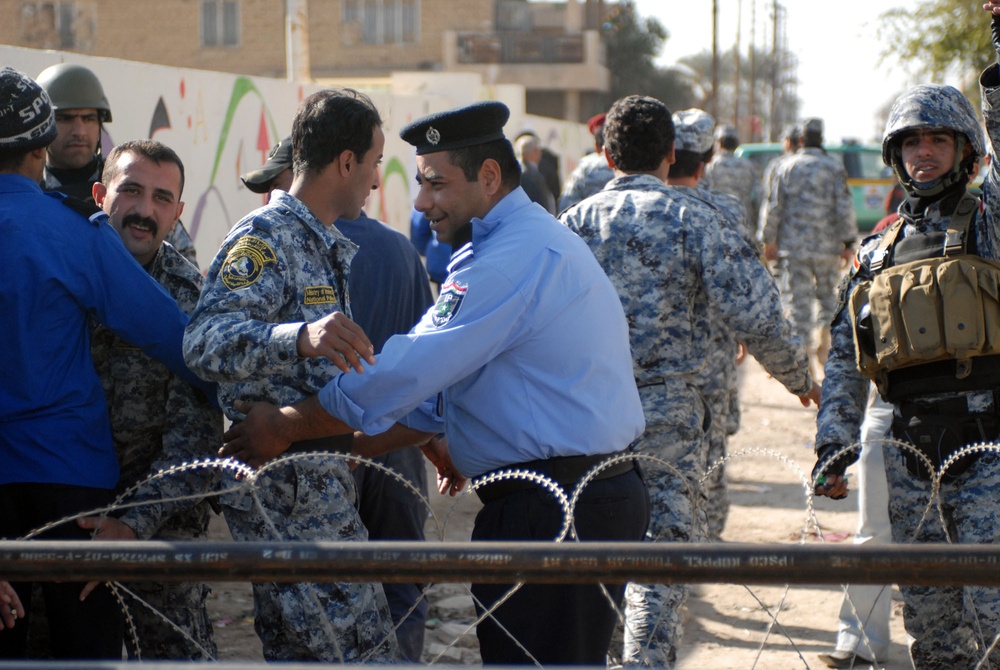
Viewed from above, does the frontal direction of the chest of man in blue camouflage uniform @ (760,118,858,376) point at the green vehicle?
yes

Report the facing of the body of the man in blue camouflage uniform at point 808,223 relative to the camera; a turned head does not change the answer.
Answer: away from the camera

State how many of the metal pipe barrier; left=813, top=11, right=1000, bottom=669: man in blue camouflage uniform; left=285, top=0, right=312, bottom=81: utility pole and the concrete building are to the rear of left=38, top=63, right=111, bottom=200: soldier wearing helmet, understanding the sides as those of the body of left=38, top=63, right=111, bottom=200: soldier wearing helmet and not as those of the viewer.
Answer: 2

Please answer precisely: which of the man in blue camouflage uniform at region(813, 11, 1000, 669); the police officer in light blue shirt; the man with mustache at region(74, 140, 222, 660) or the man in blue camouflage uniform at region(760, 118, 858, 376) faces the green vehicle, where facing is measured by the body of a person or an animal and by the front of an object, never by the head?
the man in blue camouflage uniform at region(760, 118, 858, 376)

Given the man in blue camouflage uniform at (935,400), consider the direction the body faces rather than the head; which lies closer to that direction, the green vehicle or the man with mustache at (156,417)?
the man with mustache

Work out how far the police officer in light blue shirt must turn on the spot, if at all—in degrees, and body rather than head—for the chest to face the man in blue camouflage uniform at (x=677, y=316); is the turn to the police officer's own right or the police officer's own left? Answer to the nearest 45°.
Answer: approximately 135° to the police officer's own right

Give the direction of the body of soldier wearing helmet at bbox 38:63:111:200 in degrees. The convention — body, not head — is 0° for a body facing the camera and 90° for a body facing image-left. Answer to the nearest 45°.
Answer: approximately 0°

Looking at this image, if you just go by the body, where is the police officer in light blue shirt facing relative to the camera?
to the viewer's left

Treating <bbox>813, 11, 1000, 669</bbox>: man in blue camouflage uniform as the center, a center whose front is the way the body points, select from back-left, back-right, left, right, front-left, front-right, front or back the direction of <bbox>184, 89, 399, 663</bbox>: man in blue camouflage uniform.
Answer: front-right

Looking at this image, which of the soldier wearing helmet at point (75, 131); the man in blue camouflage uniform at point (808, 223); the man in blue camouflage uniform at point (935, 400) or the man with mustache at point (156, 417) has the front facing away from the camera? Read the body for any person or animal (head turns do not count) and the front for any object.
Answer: the man in blue camouflage uniform at point (808, 223)

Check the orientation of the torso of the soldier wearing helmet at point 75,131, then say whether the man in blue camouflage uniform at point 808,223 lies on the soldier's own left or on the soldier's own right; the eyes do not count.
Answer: on the soldier's own left

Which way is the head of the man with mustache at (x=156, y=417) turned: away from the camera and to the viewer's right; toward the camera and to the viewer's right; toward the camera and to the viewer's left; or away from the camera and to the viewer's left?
toward the camera and to the viewer's right

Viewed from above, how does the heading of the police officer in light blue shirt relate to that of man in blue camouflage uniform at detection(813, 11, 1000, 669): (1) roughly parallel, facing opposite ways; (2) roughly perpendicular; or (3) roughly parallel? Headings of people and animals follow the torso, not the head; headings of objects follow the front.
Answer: roughly perpendicular

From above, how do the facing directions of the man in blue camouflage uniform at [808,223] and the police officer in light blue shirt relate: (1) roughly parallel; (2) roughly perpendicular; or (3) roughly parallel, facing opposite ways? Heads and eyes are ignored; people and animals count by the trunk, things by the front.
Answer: roughly perpendicular
